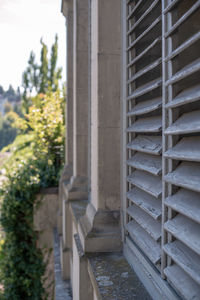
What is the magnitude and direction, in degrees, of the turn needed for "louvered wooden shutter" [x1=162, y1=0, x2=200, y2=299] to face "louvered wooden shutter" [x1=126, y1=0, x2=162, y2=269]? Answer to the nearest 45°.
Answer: approximately 135° to its right

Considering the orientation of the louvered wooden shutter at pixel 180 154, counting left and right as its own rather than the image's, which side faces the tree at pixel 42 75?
right

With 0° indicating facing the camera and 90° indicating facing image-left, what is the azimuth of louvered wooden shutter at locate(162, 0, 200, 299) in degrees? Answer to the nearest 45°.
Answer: approximately 45°

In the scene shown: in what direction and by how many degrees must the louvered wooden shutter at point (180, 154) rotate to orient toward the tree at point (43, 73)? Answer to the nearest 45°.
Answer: approximately 90° to its right

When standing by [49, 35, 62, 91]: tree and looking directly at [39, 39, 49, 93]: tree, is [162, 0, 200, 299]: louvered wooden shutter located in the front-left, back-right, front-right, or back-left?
back-left

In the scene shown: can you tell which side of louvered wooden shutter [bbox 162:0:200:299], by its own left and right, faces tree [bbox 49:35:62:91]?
right
